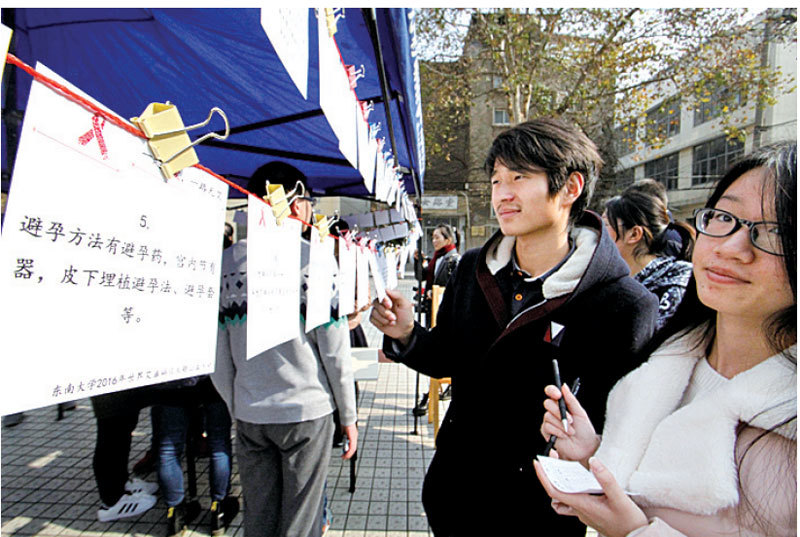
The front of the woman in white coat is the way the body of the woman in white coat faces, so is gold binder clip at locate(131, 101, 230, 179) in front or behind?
in front

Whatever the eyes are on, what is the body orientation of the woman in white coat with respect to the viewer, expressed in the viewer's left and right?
facing the viewer and to the left of the viewer

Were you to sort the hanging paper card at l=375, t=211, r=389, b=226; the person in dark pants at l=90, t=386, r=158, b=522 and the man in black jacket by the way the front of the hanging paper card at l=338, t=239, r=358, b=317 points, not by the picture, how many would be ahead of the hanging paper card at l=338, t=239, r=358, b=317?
1

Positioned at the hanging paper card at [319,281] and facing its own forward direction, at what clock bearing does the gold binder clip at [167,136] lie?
The gold binder clip is roughly at 2 o'clock from the hanging paper card.

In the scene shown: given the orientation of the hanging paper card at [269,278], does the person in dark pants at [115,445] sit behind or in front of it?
behind

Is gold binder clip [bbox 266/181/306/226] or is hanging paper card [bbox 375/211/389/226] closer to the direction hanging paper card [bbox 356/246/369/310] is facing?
the gold binder clip

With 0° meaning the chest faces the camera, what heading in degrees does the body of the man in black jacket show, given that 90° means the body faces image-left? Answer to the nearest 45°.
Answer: approximately 45°

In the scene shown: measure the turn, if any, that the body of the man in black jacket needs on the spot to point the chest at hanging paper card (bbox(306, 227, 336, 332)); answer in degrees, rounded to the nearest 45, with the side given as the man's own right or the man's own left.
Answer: approximately 45° to the man's own right

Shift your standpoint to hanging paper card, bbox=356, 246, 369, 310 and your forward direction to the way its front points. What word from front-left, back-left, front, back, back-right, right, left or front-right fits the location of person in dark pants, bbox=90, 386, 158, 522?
back-right

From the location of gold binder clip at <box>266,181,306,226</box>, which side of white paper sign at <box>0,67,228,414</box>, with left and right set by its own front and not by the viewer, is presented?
left

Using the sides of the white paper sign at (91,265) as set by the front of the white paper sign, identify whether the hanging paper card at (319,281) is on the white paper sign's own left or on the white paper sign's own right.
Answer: on the white paper sign's own left

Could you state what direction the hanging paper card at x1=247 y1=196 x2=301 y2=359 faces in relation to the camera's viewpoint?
facing the viewer and to the right of the viewer

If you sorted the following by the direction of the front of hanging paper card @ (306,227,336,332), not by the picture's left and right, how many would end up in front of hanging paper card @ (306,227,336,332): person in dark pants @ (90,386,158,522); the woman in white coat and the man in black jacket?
2
